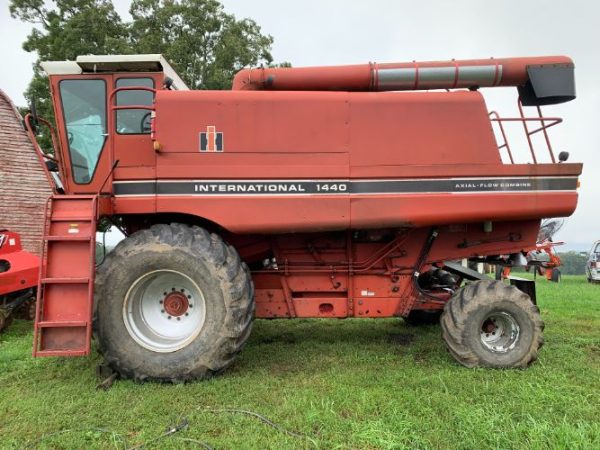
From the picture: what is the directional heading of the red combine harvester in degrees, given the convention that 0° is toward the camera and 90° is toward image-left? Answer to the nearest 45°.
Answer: approximately 90°

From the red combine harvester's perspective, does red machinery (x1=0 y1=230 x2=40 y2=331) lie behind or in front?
in front

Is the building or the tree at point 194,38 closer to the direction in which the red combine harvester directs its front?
the building

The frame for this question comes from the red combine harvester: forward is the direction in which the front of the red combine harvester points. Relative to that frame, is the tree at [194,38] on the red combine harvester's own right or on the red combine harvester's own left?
on the red combine harvester's own right

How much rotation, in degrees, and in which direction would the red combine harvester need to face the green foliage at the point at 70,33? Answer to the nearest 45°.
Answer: approximately 45° to its right

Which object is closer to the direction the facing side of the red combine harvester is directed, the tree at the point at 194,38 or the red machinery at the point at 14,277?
the red machinery

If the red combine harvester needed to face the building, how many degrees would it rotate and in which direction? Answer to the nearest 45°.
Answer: approximately 45° to its right

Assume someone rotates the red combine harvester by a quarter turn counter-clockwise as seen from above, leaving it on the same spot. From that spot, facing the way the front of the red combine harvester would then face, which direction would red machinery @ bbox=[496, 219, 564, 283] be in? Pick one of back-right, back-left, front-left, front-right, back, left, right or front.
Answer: back-left
